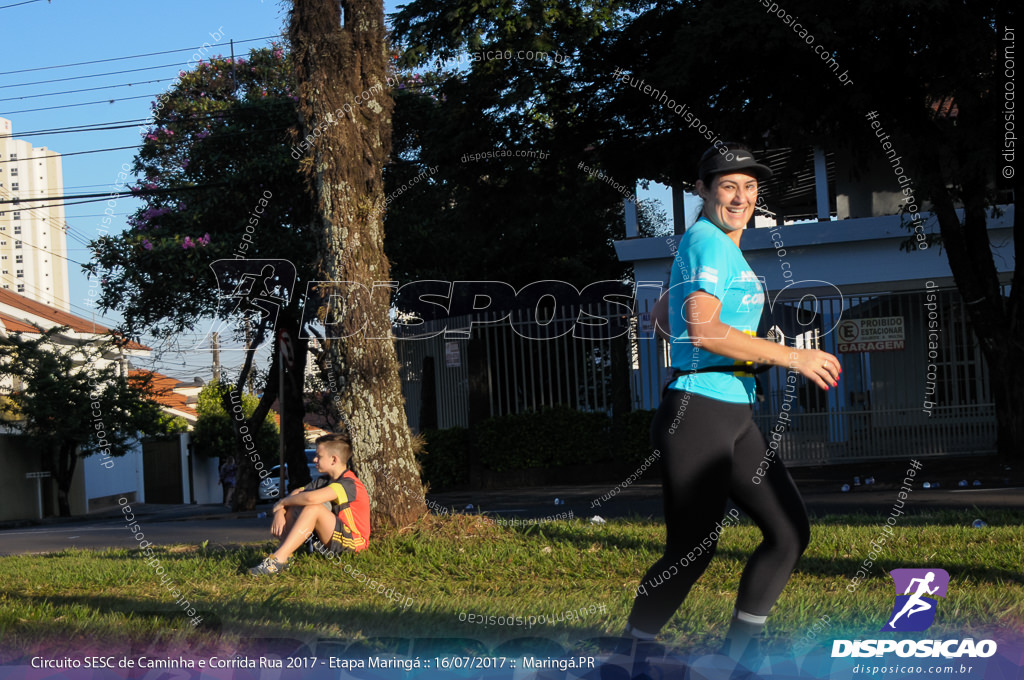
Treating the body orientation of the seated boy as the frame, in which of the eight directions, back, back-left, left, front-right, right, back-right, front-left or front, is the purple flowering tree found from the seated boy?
right

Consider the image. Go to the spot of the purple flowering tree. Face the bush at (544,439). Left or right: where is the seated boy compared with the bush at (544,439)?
right

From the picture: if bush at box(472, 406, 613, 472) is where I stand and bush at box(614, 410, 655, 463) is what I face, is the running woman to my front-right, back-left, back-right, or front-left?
front-right

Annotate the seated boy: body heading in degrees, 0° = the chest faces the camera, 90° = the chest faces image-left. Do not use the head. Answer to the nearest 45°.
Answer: approximately 90°

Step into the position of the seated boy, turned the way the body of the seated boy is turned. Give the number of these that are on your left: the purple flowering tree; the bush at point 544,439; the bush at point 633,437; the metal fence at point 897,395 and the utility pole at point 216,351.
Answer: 0

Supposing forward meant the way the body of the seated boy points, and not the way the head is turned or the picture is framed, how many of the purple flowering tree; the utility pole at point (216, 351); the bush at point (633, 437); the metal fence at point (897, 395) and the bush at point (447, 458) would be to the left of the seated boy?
0

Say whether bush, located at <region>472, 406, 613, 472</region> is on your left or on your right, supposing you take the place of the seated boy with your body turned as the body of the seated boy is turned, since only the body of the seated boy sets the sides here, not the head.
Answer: on your right

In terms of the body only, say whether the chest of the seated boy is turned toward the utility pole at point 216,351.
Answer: no

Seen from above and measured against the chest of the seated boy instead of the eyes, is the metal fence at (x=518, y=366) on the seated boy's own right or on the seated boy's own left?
on the seated boy's own right

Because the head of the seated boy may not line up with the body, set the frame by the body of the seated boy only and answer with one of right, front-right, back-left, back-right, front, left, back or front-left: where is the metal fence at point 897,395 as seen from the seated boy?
back-right

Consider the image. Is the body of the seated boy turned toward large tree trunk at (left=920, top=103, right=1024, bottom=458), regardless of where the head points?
no

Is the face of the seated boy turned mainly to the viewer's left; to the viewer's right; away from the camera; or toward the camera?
to the viewer's left

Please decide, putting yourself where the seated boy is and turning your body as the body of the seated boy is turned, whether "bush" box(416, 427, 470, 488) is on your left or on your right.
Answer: on your right

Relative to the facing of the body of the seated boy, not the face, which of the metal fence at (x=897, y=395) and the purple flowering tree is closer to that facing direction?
the purple flowering tree
